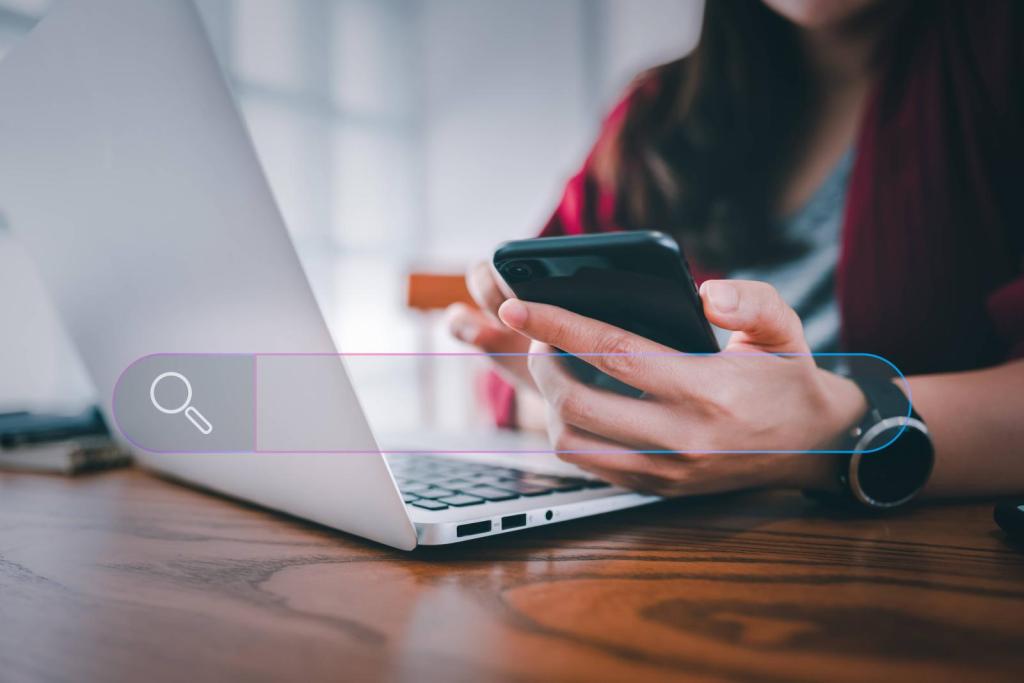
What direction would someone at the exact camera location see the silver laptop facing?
facing away from the viewer and to the right of the viewer

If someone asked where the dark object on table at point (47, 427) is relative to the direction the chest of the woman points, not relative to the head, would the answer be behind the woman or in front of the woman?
in front
